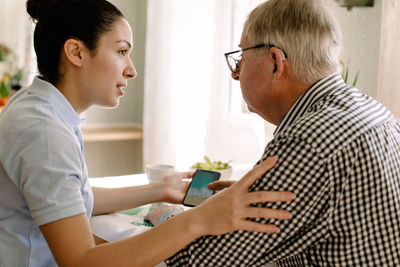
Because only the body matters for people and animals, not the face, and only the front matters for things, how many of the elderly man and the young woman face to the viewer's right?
1

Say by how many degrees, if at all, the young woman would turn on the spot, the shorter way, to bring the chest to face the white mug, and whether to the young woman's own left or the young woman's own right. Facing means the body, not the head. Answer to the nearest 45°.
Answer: approximately 90° to the young woman's own left

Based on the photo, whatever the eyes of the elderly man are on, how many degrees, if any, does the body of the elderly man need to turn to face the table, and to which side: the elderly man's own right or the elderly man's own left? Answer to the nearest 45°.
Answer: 0° — they already face it

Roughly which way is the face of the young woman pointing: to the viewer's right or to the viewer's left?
to the viewer's right

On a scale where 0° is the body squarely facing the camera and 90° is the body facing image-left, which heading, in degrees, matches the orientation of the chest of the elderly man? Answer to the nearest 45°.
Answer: approximately 135°

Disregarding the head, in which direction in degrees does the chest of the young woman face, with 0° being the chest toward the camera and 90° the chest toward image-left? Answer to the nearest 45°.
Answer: approximately 270°
